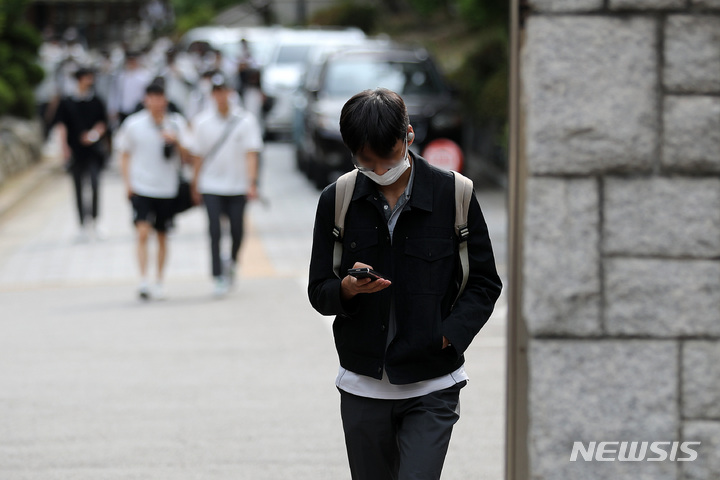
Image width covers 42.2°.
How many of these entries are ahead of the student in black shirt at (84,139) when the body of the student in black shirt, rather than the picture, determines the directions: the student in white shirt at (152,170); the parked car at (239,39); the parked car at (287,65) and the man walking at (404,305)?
2

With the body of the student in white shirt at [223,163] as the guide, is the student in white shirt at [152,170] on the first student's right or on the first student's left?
on the first student's right

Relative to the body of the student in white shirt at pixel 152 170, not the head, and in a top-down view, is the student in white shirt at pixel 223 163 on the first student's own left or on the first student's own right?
on the first student's own left

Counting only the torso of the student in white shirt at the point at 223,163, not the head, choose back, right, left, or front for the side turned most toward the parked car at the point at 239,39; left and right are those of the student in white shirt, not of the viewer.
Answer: back

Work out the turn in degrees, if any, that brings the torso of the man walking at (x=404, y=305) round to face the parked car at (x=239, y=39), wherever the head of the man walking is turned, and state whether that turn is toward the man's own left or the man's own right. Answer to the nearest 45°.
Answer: approximately 180°
